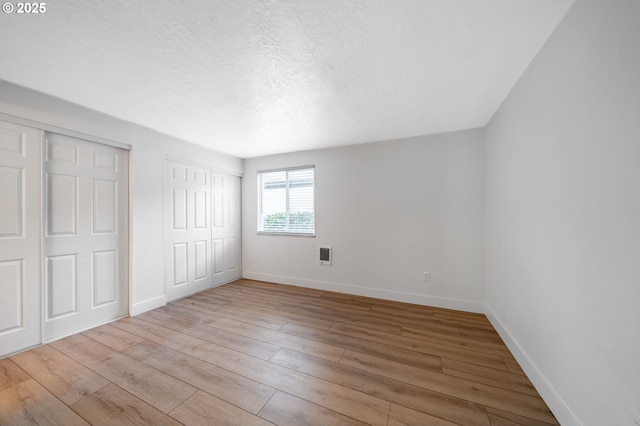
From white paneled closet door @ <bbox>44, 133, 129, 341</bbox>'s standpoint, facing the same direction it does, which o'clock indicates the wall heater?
The wall heater is roughly at 11 o'clock from the white paneled closet door.

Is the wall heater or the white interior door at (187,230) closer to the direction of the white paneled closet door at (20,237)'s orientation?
the wall heater

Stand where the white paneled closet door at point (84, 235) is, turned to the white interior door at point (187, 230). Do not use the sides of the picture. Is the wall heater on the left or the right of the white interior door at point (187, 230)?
right

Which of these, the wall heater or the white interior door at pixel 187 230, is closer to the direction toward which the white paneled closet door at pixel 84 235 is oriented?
the wall heater

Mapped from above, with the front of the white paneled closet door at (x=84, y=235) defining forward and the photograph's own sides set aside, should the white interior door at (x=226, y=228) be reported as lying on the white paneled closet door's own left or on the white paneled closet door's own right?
on the white paneled closet door's own left

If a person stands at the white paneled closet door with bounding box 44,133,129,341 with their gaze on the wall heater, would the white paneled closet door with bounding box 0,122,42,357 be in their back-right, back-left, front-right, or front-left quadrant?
back-right

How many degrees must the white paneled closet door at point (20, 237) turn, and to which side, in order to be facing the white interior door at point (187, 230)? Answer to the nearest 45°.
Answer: approximately 45° to its left

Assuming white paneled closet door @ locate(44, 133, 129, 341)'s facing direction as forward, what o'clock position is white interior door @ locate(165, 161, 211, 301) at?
The white interior door is roughly at 10 o'clock from the white paneled closet door.

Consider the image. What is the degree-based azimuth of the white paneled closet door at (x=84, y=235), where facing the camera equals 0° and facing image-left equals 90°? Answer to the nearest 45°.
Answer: approximately 315°

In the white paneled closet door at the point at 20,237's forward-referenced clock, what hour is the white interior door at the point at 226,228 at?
The white interior door is roughly at 10 o'clock from the white paneled closet door.

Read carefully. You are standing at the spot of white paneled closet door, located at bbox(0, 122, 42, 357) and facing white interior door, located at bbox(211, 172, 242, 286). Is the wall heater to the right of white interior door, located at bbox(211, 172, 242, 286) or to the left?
right
